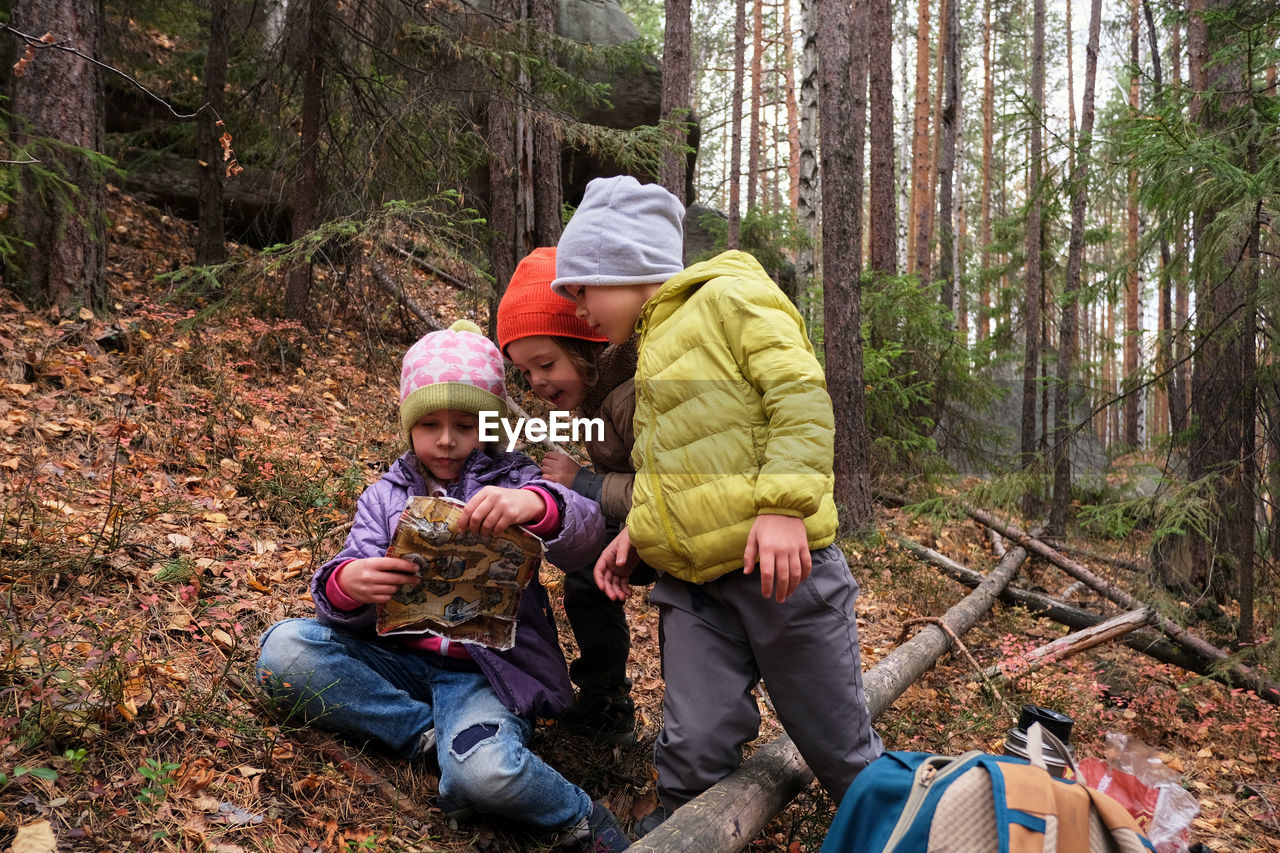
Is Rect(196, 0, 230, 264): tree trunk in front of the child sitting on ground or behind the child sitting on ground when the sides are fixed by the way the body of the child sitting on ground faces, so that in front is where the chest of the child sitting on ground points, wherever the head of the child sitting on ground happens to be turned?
behind

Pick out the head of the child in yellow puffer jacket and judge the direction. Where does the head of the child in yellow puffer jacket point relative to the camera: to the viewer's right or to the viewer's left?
to the viewer's left

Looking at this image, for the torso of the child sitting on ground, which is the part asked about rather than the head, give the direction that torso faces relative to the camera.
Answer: toward the camera

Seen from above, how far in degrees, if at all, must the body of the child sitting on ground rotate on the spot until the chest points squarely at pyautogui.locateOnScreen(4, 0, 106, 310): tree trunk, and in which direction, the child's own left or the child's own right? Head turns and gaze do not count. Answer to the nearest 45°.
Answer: approximately 135° to the child's own right

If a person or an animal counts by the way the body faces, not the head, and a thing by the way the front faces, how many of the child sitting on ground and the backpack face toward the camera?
1

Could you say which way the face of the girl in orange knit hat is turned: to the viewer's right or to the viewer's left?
to the viewer's left

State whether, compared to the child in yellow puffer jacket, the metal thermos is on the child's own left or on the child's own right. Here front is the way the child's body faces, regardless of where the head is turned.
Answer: on the child's own left

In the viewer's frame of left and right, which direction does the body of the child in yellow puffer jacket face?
facing the viewer and to the left of the viewer

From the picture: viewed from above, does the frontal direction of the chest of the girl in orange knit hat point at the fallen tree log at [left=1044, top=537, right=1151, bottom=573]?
no

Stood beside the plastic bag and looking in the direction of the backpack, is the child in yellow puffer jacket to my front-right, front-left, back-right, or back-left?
front-right
